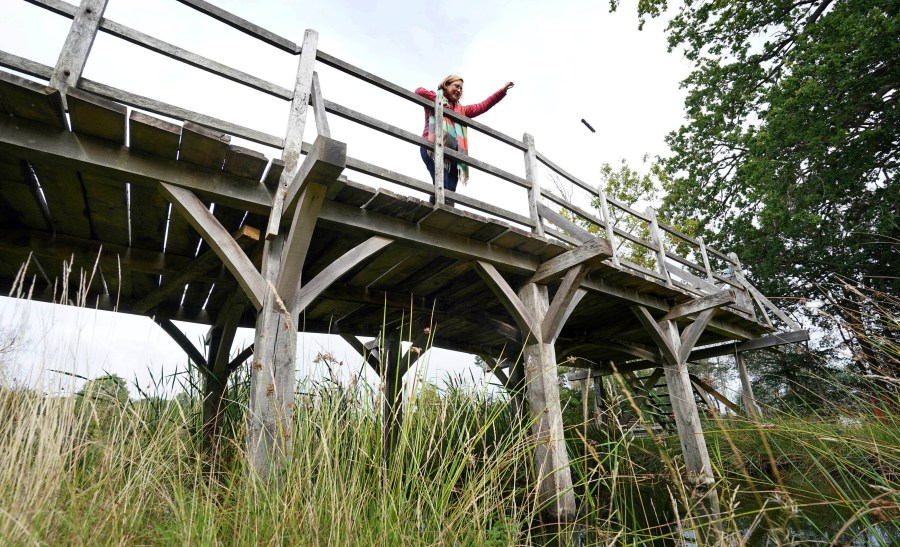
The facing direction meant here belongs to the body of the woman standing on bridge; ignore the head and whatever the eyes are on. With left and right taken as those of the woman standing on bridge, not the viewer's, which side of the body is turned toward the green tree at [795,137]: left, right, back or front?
left

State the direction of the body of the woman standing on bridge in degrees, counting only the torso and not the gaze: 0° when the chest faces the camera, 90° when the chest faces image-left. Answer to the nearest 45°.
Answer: approximately 315°
